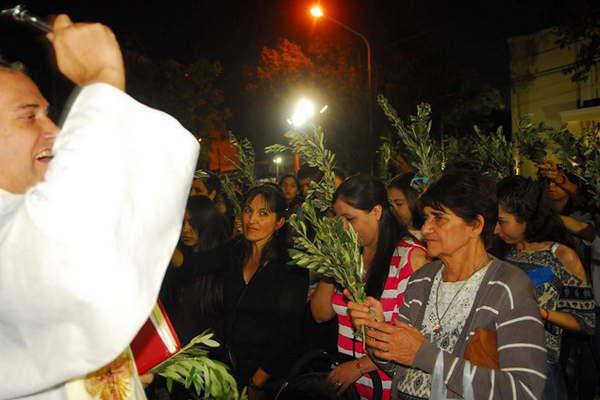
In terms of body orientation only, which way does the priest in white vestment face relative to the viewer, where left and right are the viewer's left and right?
facing to the right of the viewer

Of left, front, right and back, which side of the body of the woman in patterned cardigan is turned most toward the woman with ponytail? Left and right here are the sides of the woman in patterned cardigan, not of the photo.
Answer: right

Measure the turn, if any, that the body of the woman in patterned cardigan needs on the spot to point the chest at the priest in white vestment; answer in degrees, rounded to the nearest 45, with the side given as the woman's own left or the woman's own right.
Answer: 0° — they already face them

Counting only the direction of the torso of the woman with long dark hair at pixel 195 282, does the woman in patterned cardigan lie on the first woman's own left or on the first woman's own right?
on the first woman's own left

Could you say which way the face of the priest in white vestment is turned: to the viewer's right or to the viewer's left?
to the viewer's right

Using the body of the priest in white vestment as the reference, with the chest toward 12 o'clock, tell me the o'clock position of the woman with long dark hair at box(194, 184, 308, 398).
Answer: The woman with long dark hair is roughly at 10 o'clock from the priest in white vestment.
